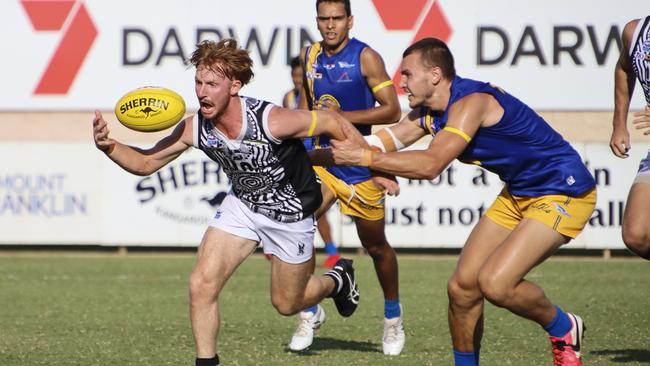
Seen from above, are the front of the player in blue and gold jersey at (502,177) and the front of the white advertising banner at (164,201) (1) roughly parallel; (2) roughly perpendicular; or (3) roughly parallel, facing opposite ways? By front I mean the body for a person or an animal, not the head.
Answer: roughly perpendicular

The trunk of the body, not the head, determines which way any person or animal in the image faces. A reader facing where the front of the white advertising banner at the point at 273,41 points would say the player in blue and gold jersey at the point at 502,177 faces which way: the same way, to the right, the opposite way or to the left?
to the right

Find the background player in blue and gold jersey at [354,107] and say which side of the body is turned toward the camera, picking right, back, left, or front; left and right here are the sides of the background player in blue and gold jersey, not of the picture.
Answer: front

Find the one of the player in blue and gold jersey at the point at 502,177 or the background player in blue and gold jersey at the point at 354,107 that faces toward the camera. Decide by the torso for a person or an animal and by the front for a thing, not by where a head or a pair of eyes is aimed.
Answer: the background player in blue and gold jersey

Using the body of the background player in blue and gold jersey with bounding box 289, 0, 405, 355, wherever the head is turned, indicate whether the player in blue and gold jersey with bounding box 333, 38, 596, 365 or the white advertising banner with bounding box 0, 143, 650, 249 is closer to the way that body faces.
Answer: the player in blue and gold jersey

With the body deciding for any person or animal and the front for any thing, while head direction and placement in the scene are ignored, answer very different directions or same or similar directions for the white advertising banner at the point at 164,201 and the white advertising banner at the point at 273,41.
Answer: same or similar directions

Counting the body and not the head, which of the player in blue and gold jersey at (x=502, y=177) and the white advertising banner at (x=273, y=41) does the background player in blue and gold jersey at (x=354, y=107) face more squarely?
the player in blue and gold jersey

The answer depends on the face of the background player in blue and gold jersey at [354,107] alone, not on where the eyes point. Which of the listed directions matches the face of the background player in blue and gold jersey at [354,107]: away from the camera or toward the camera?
toward the camera

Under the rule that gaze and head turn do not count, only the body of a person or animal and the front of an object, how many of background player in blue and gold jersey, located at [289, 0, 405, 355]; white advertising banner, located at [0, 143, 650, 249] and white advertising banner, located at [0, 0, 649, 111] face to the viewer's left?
0

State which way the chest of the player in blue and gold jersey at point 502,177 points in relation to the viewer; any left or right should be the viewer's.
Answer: facing to the left of the viewer

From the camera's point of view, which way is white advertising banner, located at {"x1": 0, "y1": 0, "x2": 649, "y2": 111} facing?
toward the camera

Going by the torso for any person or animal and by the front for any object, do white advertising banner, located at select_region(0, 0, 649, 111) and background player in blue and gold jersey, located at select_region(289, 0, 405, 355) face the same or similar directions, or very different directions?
same or similar directions

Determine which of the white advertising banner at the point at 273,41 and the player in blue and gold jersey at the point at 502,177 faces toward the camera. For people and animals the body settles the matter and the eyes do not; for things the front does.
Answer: the white advertising banner

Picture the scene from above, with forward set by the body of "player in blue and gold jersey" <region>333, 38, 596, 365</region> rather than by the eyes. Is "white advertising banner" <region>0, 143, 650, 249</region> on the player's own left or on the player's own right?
on the player's own right

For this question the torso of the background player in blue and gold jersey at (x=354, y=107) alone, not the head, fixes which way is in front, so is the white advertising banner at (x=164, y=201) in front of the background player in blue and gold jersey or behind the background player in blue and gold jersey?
behind
